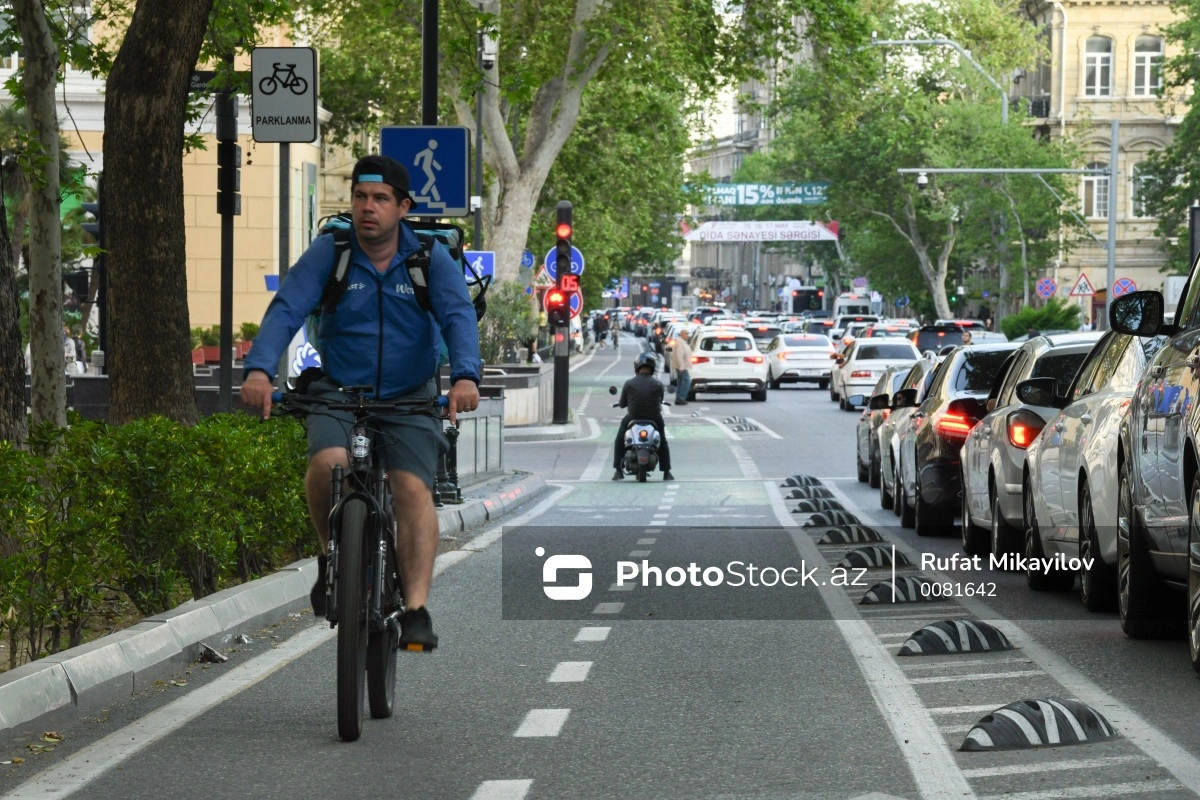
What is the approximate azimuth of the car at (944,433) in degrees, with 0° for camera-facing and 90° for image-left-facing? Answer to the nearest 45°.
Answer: approximately 180°

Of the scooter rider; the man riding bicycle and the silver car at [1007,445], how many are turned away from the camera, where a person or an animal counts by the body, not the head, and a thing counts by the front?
2

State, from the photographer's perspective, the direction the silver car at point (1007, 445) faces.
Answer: facing away from the viewer

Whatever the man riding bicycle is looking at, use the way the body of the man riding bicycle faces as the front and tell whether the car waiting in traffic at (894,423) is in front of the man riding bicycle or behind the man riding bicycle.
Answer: behind

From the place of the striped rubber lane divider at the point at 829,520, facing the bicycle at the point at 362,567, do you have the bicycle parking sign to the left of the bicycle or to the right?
right

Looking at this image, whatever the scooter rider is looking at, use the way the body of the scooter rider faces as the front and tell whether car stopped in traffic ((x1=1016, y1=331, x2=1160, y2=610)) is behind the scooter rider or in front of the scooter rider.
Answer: behind

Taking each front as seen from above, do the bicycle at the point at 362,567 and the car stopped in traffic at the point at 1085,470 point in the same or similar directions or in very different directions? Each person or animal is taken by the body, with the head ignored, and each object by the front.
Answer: very different directions

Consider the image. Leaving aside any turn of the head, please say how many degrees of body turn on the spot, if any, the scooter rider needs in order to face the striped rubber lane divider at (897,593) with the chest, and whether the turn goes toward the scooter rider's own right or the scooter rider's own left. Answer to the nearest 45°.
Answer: approximately 180°

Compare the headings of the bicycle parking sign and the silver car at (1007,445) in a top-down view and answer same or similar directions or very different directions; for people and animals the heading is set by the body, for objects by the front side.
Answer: very different directions

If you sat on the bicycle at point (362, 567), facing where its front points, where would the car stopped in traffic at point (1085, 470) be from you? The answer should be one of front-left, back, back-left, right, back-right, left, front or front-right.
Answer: back-left

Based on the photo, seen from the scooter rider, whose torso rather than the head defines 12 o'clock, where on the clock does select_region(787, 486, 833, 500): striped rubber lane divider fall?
The striped rubber lane divider is roughly at 5 o'clock from the scooter rider.

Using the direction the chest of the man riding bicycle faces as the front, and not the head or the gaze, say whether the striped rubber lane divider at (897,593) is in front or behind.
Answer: behind

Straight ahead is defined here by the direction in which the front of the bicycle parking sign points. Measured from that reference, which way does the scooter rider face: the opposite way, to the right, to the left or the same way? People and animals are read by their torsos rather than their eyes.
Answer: the opposite way

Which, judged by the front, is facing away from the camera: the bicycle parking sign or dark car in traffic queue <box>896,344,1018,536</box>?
the dark car in traffic queue

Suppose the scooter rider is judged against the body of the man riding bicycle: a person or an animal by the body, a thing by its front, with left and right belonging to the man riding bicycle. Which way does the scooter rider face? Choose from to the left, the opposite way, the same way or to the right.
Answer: the opposite way
